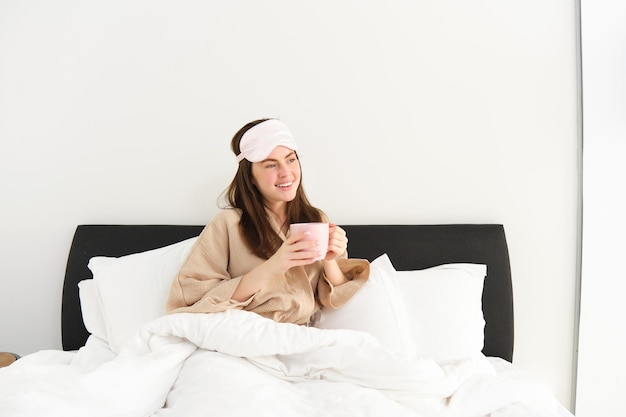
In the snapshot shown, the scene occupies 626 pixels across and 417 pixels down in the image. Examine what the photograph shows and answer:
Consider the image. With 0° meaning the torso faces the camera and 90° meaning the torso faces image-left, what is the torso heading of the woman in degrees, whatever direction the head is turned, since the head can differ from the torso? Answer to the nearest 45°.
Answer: approximately 315°

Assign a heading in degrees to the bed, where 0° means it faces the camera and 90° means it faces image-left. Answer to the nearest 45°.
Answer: approximately 0°

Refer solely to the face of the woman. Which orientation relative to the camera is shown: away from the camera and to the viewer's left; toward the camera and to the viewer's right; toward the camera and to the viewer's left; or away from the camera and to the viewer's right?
toward the camera and to the viewer's right
